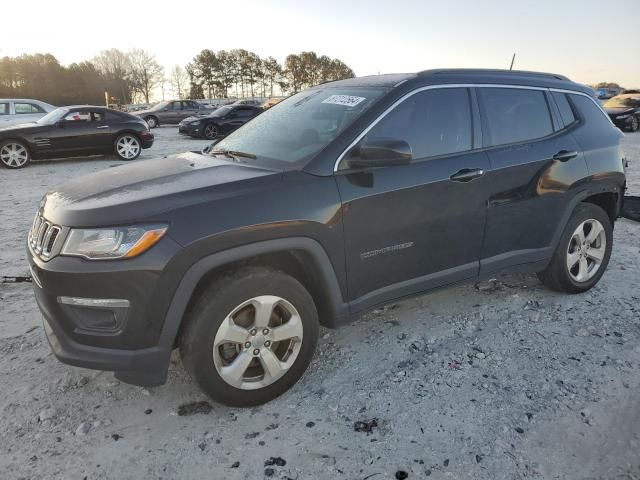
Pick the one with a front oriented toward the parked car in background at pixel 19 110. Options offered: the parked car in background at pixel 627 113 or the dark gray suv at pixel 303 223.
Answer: the parked car in background at pixel 627 113

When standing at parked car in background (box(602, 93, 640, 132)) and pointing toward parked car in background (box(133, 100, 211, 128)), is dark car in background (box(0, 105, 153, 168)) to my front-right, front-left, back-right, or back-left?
front-left

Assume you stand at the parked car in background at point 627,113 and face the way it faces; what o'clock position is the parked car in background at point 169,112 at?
the parked car in background at point 169,112 is roughly at 1 o'clock from the parked car in background at point 627,113.

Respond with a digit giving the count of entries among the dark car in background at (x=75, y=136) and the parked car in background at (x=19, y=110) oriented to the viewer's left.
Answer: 2

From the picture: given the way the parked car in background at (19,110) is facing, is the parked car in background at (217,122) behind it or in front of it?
behind

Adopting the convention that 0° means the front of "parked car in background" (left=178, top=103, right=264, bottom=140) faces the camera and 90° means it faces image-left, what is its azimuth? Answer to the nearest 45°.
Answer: approximately 45°

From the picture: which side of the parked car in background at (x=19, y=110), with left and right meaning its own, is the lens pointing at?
left

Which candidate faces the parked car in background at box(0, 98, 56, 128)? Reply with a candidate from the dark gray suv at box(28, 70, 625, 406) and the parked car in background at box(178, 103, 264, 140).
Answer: the parked car in background at box(178, 103, 264, 140)

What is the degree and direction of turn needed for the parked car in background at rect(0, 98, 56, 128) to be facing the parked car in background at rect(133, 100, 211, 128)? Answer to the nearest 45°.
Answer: approximately 135° to its right

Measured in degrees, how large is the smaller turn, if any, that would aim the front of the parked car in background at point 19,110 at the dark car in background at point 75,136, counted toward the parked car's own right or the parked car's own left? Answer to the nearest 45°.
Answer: approximately 90° to the parked car's own left

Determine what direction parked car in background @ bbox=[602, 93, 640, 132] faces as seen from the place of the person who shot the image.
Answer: facing the viewer and to the left of the viewer

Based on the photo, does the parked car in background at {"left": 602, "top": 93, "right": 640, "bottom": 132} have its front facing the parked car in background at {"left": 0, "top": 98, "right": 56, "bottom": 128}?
yes

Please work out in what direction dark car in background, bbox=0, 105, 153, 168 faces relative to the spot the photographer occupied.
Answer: facing to the left of the viewer
